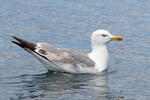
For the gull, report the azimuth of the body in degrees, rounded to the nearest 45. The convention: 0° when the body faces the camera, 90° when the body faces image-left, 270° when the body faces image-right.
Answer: approximately 270°
